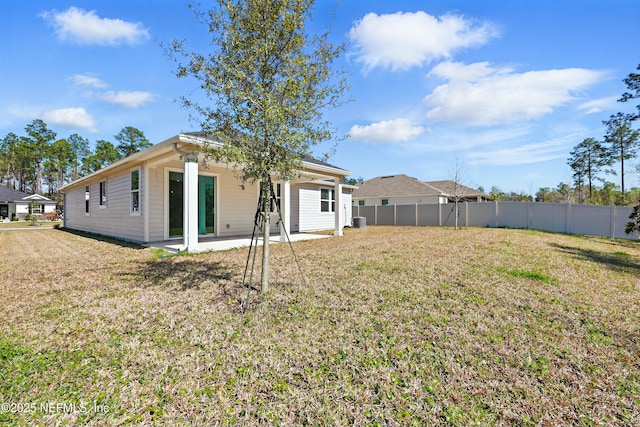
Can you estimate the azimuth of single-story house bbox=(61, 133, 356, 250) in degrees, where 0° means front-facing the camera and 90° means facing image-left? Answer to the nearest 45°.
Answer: approximately 135°

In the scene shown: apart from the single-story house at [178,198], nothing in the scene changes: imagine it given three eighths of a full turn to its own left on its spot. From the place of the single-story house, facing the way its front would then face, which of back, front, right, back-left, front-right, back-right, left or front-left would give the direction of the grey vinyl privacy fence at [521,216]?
left

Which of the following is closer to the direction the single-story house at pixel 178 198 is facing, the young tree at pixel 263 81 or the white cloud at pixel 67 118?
the white cloud

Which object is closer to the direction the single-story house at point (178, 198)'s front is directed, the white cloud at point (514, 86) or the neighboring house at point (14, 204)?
the neighboring house

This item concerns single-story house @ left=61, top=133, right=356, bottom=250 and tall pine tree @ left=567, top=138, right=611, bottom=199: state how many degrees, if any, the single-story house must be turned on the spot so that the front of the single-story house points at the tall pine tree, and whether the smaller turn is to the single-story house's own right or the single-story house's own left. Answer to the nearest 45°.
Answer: approximately 135° to the single-story house's own right

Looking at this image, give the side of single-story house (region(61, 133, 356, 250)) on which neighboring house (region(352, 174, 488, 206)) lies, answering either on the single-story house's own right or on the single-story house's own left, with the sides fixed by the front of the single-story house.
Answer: on the single-story house's own right
